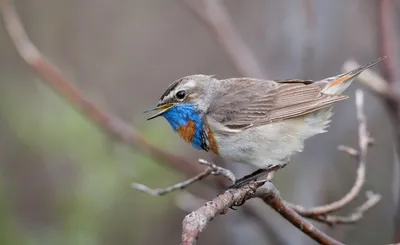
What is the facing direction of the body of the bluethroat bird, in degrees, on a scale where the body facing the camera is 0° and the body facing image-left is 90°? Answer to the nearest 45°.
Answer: approximately 90°
